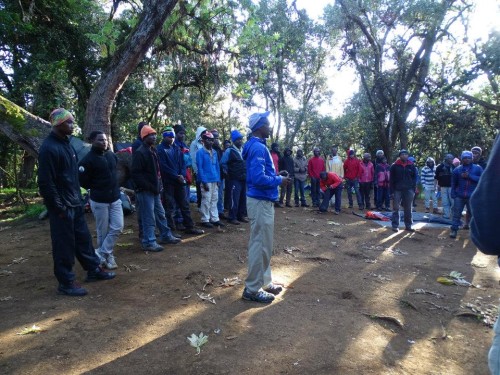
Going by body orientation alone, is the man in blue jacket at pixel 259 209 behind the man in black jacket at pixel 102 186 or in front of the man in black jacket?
in front

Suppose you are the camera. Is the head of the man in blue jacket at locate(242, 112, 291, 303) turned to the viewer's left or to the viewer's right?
to the viewer's right

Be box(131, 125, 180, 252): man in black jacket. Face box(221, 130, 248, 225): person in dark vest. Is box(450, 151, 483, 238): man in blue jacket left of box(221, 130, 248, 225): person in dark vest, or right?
right

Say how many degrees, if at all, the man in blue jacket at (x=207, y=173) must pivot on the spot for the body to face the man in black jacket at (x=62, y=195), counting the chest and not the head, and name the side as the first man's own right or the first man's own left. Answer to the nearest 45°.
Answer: approximately 90° to the first man's own right

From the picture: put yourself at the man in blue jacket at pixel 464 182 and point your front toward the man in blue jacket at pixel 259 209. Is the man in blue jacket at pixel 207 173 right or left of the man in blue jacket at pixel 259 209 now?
right

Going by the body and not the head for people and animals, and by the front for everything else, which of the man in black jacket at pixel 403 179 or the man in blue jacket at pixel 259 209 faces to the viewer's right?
the man in blue jacket

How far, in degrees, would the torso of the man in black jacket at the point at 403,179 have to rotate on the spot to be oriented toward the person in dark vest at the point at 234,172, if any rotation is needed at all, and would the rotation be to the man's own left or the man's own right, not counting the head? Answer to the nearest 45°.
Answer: approximately 45° to the man's own right

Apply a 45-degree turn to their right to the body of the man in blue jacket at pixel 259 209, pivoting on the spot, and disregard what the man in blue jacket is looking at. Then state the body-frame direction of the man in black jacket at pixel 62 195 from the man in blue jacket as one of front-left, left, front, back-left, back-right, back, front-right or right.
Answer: back-right

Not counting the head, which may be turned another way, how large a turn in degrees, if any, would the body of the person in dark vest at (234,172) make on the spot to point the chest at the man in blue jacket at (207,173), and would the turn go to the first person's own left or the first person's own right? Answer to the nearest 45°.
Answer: approximately 90° to the first person's own right

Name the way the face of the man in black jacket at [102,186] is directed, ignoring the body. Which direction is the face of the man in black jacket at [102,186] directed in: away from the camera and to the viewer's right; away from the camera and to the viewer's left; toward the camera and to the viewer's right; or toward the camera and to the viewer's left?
toward the camera and to the viewer's right

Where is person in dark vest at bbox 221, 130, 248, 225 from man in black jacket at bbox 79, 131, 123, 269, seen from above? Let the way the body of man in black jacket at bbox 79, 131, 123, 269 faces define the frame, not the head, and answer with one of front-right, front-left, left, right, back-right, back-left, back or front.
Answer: left

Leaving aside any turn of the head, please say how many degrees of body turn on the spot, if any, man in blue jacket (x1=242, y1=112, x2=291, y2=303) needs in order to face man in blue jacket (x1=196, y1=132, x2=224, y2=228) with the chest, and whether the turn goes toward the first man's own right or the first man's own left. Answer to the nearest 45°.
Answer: approximately 90° to the first man's own left

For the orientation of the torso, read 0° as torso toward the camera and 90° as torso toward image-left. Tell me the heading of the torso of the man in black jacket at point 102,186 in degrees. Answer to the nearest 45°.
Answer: approximately 315°

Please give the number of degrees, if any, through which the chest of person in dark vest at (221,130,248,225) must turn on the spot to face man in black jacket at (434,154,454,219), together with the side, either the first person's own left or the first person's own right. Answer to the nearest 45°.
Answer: approximately 45° to the first person's own left
